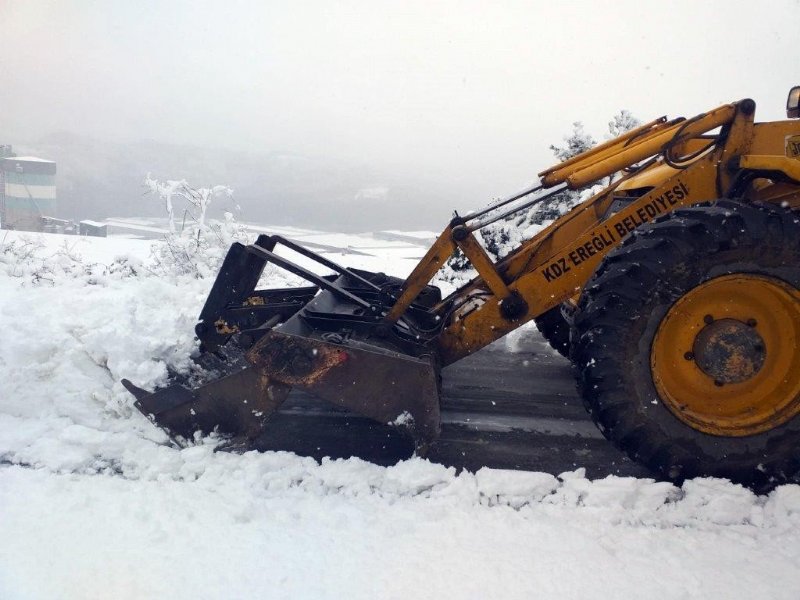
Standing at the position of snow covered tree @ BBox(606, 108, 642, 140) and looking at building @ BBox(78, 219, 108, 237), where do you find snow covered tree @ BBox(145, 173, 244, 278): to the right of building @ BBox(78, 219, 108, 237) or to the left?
left

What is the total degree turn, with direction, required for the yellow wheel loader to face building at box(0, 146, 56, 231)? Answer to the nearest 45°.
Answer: approximately 45° to its right

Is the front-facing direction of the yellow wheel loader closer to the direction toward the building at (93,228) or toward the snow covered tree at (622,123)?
the building

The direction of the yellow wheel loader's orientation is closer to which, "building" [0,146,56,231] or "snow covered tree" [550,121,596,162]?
the building

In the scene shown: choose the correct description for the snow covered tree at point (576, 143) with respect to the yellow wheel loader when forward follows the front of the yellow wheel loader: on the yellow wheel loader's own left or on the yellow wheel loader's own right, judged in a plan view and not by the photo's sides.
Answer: on the yellow wheel loader's own right

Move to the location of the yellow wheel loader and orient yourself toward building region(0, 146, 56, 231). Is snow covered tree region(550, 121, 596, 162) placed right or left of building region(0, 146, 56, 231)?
right

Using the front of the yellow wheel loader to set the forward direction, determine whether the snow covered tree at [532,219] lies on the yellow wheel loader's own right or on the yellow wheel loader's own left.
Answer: on the yellow wheel loader's own right

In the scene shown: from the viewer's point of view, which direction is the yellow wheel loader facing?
to the viewer's left

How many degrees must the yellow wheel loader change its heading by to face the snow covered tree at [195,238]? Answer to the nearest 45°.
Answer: approximately 45° to its right
